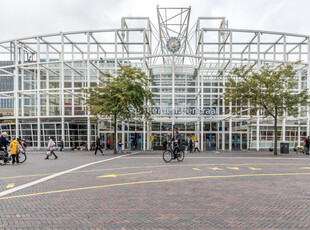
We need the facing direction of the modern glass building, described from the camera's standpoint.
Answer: facing the viewer

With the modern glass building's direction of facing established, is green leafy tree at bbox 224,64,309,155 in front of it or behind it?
in front

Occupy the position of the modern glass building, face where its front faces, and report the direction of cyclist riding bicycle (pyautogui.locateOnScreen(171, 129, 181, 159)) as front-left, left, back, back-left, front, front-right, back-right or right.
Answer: front

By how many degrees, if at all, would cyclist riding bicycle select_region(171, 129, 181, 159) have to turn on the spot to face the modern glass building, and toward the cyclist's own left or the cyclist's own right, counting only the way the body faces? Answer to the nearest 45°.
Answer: approximately 135° to the cyclist's own right

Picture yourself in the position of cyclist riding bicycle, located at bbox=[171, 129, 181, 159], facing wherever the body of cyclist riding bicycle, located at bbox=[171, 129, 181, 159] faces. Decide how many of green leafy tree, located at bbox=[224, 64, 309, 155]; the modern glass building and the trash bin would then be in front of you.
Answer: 0

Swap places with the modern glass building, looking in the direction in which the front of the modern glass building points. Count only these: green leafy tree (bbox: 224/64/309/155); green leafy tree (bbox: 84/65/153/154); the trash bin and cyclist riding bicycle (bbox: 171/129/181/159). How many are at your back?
0

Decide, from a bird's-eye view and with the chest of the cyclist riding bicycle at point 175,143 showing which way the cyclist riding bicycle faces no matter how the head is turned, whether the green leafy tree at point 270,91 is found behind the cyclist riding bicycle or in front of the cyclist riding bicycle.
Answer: behind

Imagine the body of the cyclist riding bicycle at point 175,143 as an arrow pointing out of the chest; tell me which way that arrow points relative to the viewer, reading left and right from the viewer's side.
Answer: facing the viewer and to the left of the viewer

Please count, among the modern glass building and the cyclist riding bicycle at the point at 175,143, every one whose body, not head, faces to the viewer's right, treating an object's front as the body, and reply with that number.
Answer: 0
